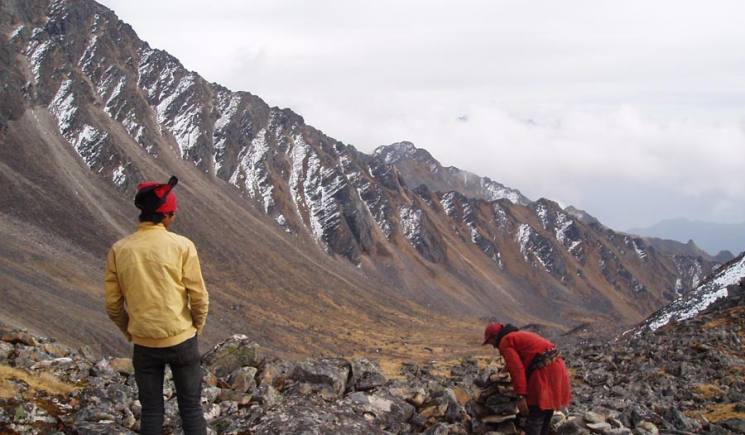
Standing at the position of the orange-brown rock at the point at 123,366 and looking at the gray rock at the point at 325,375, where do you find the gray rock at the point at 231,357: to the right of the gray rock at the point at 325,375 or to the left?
left

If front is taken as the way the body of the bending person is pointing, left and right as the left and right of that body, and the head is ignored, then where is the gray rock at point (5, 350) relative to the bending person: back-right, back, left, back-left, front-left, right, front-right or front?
front

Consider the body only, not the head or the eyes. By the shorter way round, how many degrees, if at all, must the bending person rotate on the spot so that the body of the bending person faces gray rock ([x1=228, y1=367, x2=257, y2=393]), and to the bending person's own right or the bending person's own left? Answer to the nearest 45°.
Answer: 0° — they already face it

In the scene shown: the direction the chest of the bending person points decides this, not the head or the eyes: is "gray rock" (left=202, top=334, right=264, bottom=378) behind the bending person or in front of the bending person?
in front

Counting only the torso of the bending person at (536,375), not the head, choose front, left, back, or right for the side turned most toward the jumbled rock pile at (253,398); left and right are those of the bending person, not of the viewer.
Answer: front

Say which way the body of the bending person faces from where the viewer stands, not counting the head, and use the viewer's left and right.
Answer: facing to the left of the viewer

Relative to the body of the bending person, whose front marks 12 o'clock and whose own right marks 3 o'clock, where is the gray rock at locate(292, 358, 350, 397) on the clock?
The gray rock is roughly at 1 o'clock from the bending person.

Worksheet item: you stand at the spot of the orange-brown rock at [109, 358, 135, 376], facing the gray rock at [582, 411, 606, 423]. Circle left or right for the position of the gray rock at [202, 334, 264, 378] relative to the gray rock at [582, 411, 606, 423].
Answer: left

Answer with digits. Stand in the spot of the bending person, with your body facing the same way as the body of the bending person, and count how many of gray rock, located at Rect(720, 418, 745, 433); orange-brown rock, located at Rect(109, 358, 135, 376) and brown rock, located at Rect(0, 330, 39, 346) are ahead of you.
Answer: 2

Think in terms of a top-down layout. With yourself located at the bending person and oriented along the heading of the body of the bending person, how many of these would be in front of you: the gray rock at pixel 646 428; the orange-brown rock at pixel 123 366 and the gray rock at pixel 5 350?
2

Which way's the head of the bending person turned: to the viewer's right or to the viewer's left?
to the viewer's left

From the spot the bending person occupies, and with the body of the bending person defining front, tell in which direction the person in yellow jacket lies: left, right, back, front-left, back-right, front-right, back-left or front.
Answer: front-left
